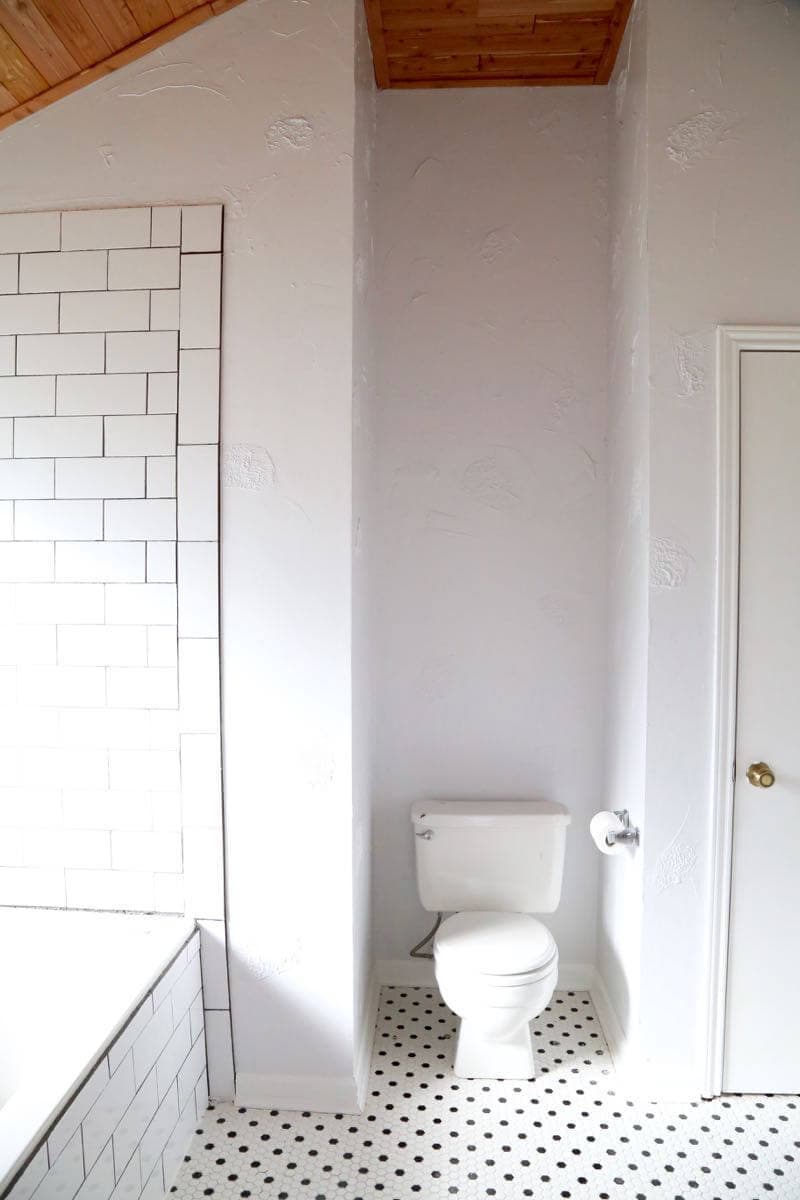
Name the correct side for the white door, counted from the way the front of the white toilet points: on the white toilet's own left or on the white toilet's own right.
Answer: on the white toilet's own left

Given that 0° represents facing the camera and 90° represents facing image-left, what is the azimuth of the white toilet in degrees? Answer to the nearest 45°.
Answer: approximately 0°

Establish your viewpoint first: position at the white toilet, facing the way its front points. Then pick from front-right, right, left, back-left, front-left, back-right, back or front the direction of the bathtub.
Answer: front-right
